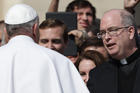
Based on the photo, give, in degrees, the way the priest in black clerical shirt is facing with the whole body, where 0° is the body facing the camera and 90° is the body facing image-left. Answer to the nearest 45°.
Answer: approximately 45°

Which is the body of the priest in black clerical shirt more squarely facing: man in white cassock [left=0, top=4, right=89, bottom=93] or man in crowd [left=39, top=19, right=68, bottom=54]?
the man in white cassock

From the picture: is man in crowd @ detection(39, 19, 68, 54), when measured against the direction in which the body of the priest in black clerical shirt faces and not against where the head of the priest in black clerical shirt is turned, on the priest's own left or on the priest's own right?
on the priest's own right

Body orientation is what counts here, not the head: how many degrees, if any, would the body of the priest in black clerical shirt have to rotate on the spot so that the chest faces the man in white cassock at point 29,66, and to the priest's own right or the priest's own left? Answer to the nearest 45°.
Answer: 0° — they already face them
